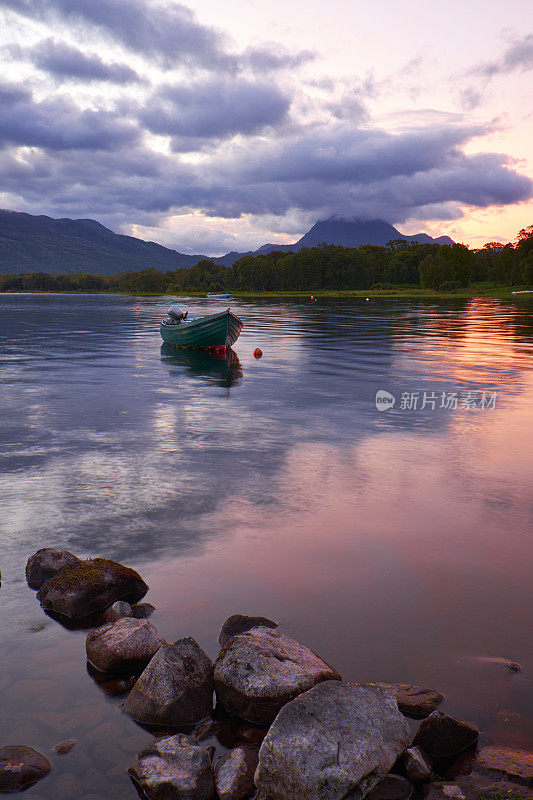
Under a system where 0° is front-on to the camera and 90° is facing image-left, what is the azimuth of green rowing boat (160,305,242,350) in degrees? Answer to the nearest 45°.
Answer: approximately 315°

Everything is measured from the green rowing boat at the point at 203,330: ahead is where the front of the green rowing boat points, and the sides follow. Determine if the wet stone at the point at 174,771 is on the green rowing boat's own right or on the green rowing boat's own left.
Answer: on the green rowing boat's own right

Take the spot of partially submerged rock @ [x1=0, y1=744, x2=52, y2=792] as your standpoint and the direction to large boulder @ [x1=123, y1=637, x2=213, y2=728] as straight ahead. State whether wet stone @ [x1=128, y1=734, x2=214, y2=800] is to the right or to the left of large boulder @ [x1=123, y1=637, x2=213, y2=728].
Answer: right

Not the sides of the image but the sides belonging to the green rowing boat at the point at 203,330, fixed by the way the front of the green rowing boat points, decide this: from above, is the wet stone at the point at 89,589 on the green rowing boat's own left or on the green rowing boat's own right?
on the green rowing boat's own right

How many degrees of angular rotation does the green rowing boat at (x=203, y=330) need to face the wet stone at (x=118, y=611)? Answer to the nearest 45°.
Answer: approximately 45° to its right

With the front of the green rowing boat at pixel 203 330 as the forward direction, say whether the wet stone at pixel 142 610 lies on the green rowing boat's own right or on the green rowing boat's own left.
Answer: on the green rowing boat's own right
